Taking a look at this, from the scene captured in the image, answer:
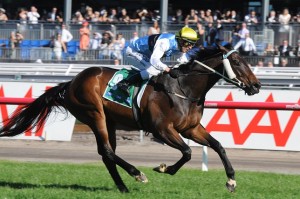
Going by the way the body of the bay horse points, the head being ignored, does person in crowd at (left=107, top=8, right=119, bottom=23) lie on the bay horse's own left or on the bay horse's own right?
on the bay horse's own left

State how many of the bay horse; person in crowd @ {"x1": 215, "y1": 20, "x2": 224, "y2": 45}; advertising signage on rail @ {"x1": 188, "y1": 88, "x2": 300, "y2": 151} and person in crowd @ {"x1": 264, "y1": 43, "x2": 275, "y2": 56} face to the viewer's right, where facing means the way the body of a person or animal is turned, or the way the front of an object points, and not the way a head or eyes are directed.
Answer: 1

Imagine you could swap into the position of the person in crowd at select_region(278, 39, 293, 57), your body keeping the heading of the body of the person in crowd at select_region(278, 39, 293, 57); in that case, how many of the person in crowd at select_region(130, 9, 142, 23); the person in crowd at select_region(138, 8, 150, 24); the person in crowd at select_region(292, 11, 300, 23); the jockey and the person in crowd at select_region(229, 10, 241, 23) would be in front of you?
1

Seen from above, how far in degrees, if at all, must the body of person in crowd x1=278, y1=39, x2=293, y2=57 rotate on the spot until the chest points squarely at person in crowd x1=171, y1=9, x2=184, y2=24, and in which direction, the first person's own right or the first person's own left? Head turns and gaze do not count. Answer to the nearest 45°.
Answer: approximately 135° to the first person's own right

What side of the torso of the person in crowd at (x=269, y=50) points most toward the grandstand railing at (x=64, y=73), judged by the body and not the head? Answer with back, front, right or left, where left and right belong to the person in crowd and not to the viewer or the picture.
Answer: right

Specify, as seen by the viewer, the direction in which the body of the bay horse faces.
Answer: to the viewer's right

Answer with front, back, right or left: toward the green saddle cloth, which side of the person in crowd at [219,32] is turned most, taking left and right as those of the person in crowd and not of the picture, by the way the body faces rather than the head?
front

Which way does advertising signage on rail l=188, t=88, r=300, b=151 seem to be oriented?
toward the camera

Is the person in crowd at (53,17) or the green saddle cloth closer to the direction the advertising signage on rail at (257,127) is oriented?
the green saddle cloth

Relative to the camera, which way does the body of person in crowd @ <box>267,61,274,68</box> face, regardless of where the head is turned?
toward the camera

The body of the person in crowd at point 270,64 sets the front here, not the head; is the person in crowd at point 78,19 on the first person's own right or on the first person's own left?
on the first person's own right

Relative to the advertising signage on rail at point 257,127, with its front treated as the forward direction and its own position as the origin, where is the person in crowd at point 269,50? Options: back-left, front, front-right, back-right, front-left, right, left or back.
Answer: back
